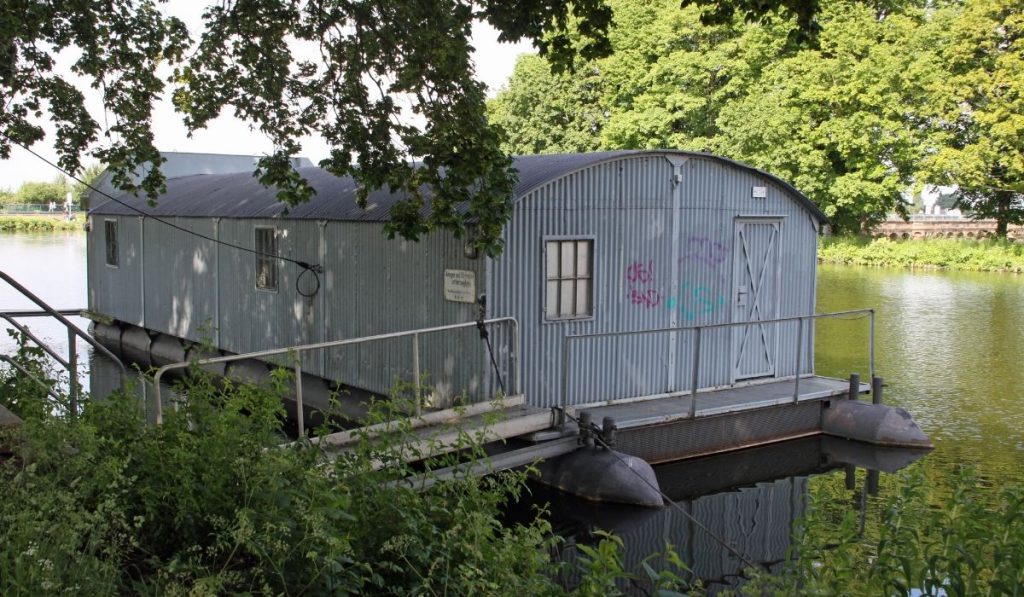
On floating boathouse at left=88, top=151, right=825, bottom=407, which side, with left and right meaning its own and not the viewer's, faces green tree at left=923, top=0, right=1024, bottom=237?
left

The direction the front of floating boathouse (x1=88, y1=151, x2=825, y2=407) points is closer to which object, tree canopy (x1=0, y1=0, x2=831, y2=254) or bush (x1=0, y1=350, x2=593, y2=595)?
the bush

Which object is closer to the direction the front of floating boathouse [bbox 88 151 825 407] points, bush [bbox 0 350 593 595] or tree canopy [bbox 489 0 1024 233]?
the bush

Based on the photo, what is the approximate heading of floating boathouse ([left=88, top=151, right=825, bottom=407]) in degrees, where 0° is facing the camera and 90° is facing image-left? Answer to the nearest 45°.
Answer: approximately 315°

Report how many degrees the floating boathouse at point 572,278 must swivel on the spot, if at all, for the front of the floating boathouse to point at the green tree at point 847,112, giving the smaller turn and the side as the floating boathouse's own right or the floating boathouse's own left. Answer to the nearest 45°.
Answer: approximately 90° to the floating boathouse's own left

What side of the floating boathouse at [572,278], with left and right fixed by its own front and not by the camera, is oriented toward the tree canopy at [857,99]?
left

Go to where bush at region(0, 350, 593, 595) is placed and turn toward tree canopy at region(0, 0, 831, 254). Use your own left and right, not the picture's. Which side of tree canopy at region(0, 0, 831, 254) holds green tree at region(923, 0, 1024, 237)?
right

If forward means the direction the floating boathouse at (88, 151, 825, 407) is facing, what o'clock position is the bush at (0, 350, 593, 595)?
The bush is roughly at 2 o'clock from the floating boathouse.
